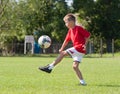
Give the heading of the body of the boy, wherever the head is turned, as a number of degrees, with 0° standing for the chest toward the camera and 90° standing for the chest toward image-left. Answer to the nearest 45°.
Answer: approximately 45°
